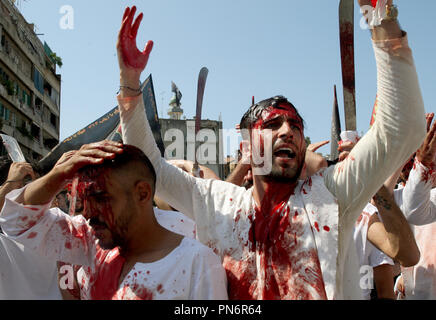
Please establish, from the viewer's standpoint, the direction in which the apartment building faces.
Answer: facing the viewer and to the right of the viewer
